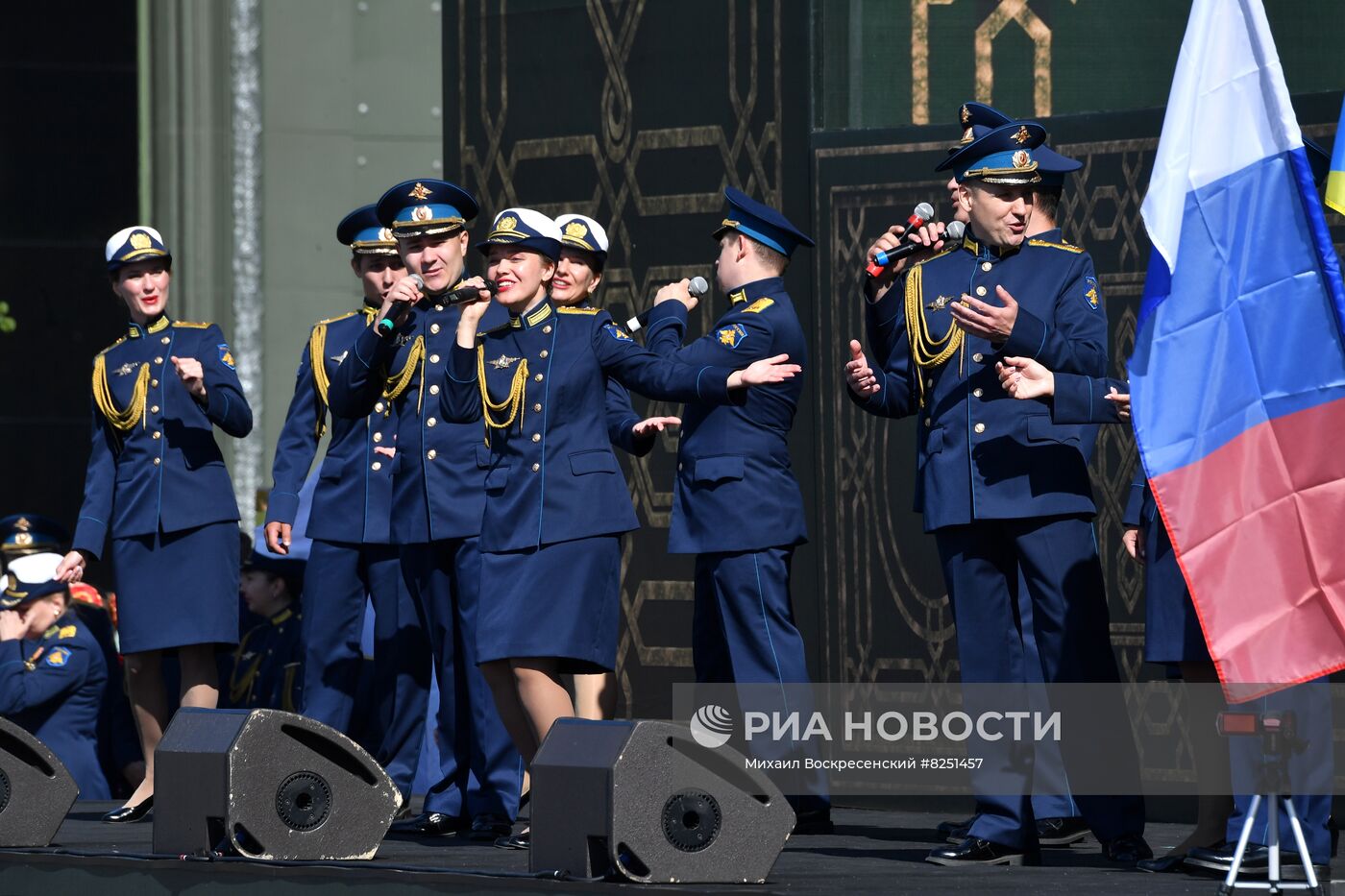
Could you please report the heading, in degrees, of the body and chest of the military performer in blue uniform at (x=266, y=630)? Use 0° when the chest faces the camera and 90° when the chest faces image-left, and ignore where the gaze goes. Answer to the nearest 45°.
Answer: approximately 45°

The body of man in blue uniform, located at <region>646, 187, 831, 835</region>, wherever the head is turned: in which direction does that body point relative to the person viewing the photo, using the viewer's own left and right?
facing to the left of the viewer

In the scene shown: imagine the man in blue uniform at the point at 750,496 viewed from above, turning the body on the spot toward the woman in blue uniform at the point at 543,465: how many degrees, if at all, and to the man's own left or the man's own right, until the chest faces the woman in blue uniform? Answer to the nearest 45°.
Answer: approximately 45° to the man's own left

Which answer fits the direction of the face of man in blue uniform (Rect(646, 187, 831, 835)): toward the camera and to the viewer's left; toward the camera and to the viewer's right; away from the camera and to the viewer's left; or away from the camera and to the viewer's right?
away from the camera and to the viewer's left

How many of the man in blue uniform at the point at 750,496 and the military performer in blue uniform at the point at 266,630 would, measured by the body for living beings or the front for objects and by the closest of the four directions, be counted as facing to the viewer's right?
0

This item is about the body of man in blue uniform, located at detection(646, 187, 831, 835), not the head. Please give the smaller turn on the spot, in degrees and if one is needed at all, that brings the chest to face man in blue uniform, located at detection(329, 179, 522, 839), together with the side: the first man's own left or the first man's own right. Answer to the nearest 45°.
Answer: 0° — they already face them

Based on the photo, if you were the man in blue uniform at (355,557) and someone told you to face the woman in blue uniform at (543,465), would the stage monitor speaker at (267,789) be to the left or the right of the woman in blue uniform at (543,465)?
right

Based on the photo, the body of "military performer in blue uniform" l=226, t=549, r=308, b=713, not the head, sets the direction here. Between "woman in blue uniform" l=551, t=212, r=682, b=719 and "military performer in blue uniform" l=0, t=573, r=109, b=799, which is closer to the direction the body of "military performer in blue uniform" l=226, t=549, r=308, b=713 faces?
the military performer in blue uniform

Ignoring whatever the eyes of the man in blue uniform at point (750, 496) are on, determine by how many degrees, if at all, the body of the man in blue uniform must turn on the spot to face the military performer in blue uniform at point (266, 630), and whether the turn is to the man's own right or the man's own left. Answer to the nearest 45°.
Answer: approximately 45° to the man's own right
